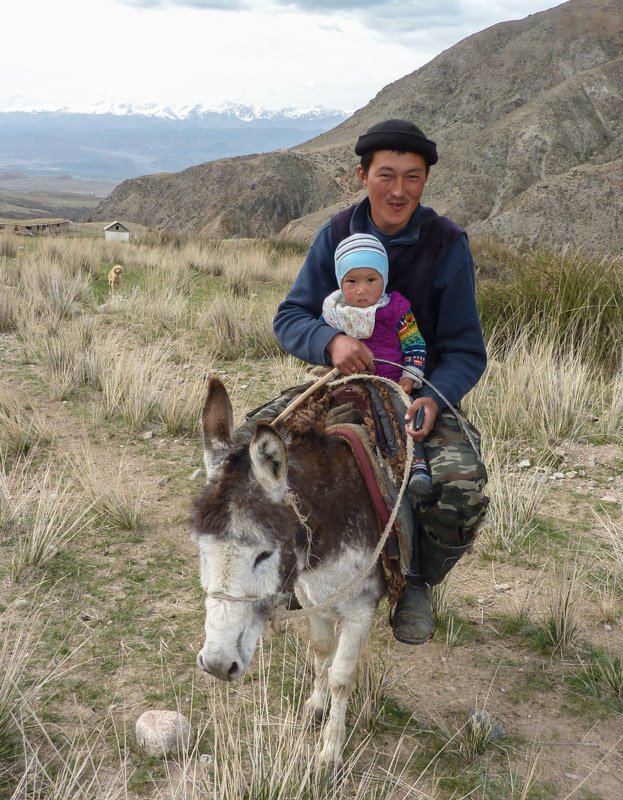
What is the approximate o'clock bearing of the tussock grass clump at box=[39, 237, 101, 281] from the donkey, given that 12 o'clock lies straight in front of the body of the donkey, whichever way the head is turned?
The tussock grass clump is roughly at 4 o'clock from the donkey.

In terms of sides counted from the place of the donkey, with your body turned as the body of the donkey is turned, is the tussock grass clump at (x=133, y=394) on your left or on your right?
on your right

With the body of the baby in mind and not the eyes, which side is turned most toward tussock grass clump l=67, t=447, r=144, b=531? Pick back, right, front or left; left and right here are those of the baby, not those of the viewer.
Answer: right

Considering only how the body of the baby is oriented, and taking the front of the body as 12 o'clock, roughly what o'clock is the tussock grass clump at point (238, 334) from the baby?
The tussock grass clump is roughly at 4 o'clock from the baby.

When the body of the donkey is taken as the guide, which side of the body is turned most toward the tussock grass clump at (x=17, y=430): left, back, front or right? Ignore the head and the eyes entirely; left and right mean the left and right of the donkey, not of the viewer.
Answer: right

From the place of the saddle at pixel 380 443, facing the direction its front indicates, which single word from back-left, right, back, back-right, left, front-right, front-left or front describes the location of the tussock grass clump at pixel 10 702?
front-right

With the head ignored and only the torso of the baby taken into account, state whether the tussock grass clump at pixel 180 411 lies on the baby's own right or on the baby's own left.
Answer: on the baby's own right

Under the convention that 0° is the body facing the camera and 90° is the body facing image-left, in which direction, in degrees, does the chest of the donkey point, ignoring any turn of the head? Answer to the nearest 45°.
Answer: approximately 45°

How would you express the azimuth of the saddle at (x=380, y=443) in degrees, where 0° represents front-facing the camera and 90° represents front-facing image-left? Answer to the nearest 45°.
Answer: approximately 45°
